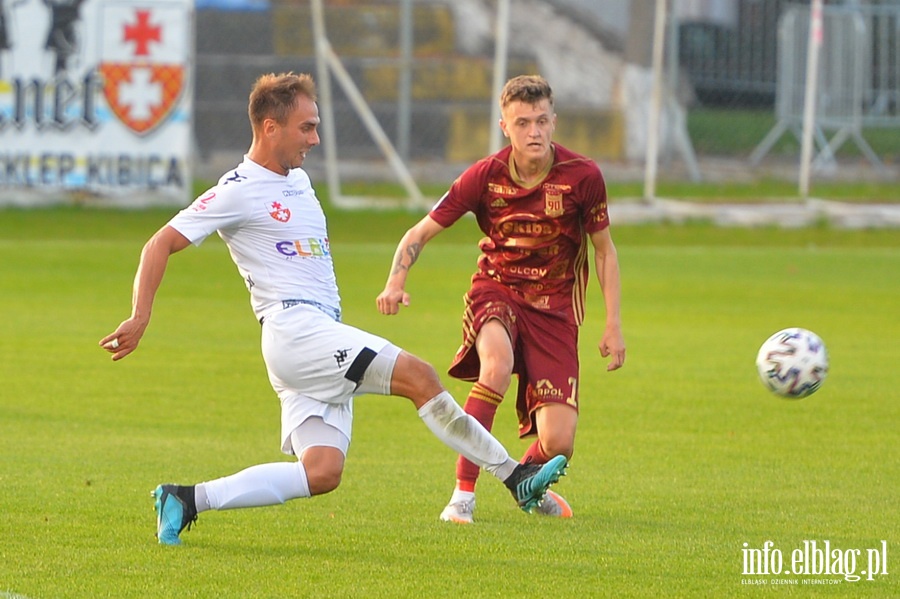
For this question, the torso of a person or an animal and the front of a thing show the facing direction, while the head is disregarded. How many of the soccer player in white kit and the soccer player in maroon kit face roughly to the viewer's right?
1

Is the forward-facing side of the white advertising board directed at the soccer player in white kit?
yes

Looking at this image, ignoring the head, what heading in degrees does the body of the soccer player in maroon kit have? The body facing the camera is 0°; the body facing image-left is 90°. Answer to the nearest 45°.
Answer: approximately 0°

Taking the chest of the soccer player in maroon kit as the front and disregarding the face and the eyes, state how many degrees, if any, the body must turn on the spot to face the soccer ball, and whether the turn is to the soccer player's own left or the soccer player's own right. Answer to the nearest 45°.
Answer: approximately 90° to the soccer player's own left

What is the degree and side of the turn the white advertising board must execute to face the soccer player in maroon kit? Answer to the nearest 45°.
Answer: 0° — it already faces them

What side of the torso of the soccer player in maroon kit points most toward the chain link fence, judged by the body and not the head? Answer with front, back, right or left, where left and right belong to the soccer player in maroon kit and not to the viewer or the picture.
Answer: back

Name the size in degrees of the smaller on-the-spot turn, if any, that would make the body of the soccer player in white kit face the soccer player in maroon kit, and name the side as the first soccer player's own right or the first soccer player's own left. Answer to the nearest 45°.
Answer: approximately 45° to the first soccer player's own left

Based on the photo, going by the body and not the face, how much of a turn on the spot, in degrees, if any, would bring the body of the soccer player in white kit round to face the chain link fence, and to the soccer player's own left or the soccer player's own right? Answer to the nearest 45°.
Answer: approximately 90° to the soccer player's own left

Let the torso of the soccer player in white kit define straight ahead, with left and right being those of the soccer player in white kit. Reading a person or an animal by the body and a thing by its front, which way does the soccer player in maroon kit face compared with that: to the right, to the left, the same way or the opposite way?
to the right

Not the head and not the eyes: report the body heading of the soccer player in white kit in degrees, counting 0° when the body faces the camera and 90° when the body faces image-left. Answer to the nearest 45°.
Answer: approximately 270°

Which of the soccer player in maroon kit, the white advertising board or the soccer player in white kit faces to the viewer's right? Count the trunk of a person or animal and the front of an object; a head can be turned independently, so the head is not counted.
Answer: the soccer player in white kit
